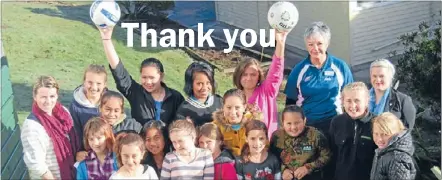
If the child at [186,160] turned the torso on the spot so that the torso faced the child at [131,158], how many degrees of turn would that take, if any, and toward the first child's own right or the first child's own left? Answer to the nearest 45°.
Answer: approximately 90° to the first child's own right

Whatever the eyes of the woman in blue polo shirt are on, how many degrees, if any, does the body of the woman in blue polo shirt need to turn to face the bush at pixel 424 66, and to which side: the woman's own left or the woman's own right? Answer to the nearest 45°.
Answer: approximately 135° to the woman's own left

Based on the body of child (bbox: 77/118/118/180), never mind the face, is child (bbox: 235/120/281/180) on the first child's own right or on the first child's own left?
on the first child's own left

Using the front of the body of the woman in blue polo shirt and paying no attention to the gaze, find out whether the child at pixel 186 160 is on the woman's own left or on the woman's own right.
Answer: on the woman's own right

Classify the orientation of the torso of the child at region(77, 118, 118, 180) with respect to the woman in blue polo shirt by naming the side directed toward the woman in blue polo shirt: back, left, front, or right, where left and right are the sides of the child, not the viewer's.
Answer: left
